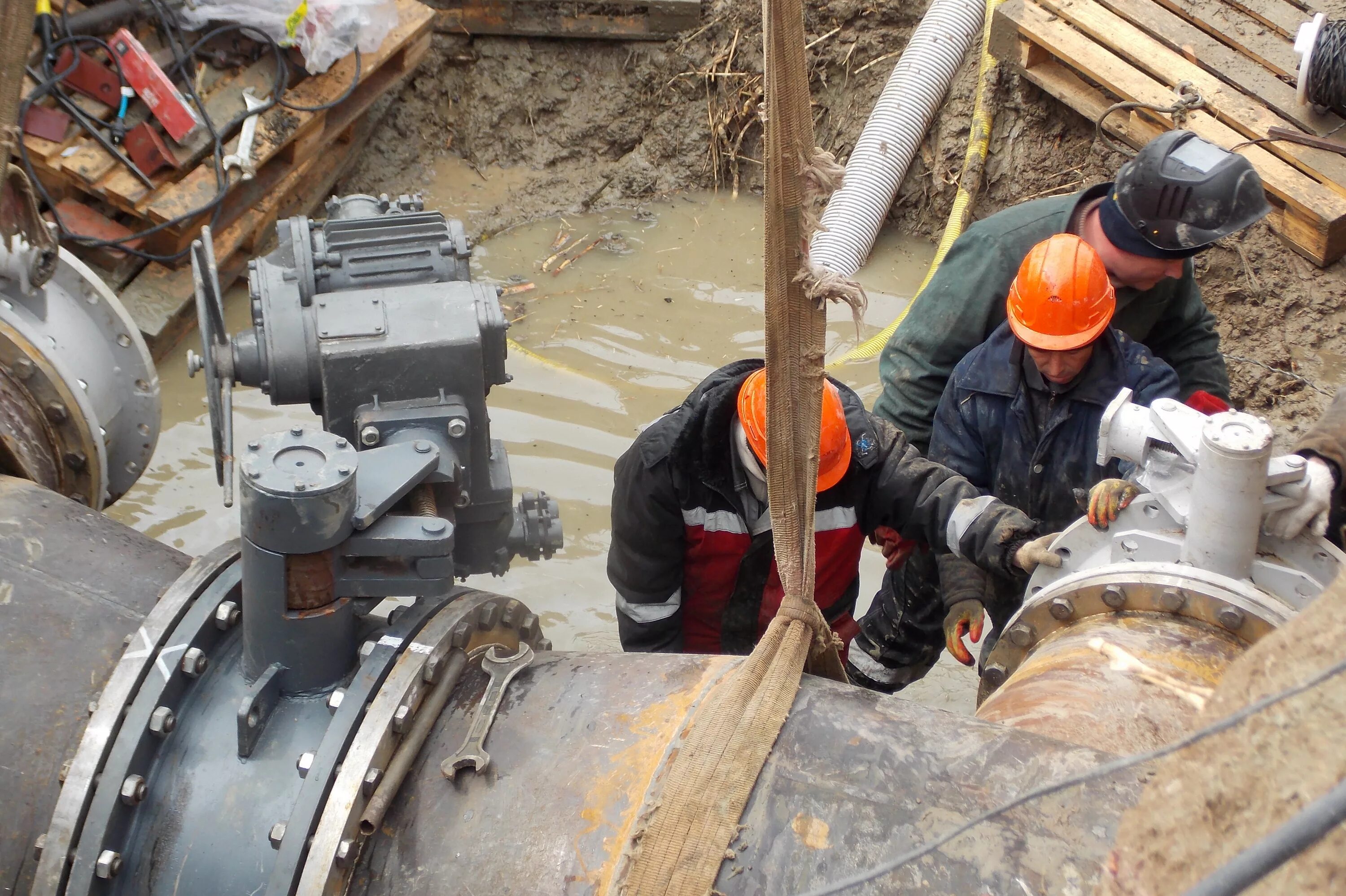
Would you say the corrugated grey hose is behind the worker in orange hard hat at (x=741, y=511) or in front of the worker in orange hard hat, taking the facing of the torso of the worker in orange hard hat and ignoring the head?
behind

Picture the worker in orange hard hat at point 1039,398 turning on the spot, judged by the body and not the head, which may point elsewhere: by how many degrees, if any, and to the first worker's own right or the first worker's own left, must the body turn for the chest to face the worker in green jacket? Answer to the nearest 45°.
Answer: approximately 180°

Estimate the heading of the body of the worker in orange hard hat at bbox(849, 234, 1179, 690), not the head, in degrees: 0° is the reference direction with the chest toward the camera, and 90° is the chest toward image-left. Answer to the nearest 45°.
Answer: approximately 0°

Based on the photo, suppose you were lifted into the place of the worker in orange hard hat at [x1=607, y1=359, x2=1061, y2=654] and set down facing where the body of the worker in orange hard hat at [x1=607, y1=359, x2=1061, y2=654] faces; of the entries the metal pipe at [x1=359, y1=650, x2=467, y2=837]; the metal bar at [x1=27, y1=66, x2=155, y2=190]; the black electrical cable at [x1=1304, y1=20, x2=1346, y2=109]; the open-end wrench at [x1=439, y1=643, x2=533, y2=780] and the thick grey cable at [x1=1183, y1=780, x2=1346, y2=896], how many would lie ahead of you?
3

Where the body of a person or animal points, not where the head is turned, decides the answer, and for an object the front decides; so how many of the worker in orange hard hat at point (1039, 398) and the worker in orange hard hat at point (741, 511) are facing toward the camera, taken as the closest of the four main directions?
2
